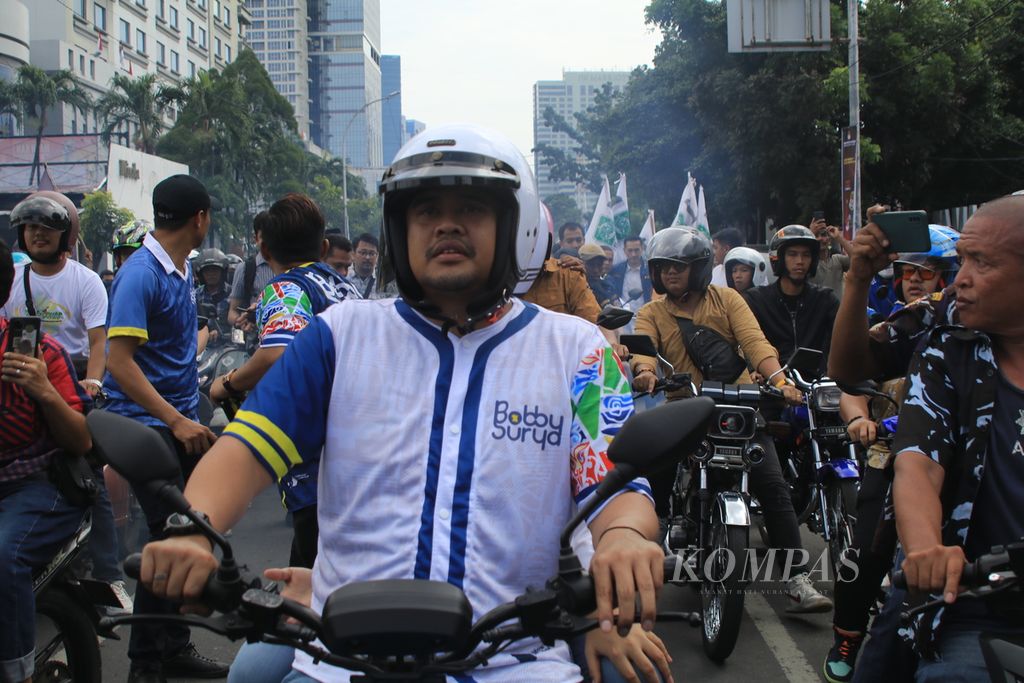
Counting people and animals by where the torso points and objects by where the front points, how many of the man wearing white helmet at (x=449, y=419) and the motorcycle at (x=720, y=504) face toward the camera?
2

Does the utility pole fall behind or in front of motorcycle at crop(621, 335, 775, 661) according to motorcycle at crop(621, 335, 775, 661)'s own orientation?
behind

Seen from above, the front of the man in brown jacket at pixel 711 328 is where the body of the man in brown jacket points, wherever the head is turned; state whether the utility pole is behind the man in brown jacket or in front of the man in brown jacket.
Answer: behind

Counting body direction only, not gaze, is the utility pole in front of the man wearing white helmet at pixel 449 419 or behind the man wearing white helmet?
behind

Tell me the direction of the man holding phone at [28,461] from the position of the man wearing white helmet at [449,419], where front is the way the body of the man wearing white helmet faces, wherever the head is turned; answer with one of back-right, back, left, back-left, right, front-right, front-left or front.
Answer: back-right
